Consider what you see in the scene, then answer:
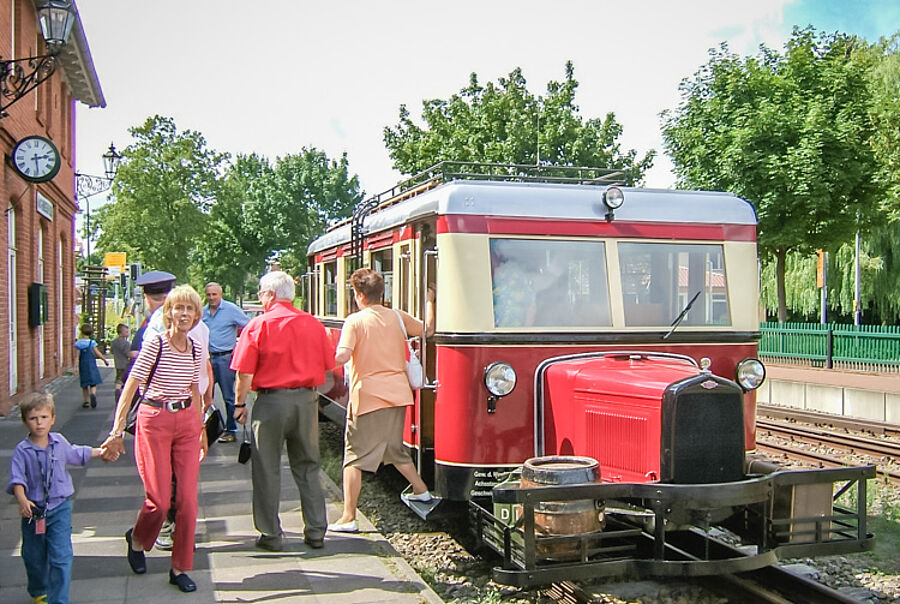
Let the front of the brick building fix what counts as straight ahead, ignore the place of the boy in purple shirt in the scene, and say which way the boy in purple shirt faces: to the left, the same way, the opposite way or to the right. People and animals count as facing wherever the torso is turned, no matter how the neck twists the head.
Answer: to the right

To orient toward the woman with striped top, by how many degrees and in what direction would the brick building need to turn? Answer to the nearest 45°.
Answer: approximately 90° to its right

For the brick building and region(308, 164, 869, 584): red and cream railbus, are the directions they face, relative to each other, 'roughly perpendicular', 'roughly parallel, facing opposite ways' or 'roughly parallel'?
roughly perpendicular

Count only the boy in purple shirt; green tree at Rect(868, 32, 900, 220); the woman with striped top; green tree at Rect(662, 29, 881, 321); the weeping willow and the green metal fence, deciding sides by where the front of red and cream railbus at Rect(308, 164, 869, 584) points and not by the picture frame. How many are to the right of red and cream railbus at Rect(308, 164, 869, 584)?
2

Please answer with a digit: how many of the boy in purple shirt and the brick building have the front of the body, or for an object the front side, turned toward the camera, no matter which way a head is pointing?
1

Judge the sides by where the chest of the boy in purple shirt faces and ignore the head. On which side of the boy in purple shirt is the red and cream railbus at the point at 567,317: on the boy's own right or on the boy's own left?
on the boy's own left

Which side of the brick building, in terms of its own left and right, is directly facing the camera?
right

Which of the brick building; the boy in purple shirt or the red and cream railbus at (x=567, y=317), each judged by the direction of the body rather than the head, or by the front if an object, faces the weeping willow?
the brick building

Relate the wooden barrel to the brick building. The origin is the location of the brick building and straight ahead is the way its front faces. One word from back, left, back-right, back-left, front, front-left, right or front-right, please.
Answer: right
